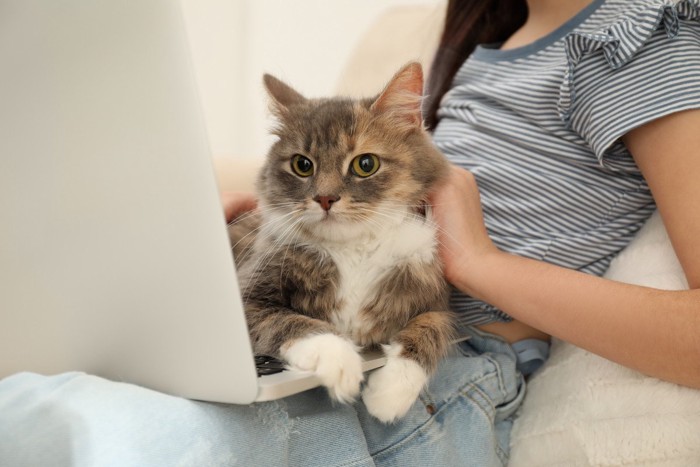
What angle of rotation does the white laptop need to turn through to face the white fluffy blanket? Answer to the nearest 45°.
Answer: approximately 45° to its right

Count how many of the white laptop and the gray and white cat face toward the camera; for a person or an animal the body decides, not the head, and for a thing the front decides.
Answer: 1

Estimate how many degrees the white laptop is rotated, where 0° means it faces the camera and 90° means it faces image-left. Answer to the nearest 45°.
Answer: approximately 225°
